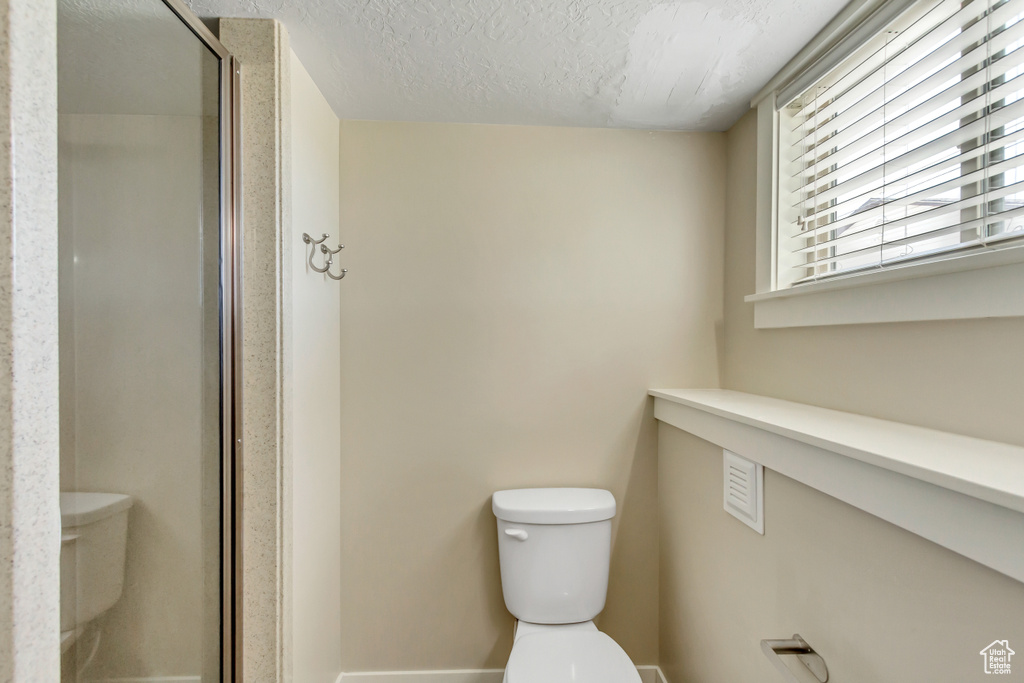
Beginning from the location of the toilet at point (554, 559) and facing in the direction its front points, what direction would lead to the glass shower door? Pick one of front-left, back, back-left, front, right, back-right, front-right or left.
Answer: front-right

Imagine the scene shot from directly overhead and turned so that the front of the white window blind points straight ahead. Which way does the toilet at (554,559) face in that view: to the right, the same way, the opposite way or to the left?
to the left

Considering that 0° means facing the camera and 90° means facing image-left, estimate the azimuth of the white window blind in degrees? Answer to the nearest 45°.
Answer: approximately 45°

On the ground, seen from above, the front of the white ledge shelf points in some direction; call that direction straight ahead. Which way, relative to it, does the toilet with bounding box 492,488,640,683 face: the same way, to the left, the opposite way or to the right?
to the left

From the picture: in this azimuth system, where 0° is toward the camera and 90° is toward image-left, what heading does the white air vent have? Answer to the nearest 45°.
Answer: approximately 45°

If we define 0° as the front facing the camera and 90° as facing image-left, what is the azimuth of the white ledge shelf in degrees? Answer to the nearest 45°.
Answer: approximately 45°

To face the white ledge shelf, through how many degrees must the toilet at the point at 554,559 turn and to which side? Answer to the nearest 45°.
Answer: approximately 45° to its left
